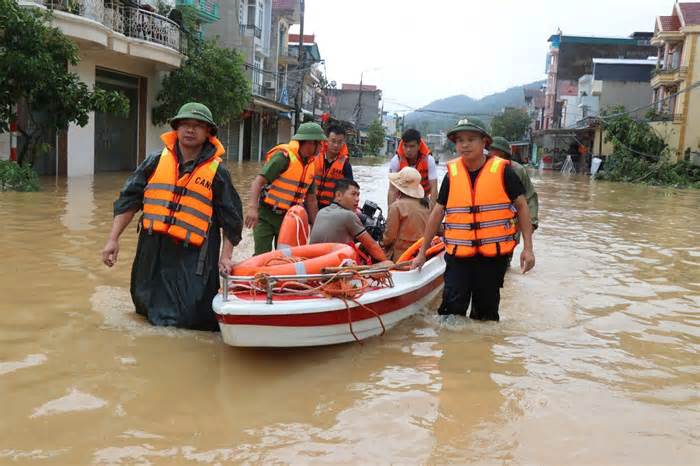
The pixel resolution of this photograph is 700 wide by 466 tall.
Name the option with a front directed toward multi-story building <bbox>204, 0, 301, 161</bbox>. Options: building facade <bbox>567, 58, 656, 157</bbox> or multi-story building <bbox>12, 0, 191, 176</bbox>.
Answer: the building facade

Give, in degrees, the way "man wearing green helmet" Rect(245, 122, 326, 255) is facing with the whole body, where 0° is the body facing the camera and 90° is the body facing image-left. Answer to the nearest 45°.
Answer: approximately 315°

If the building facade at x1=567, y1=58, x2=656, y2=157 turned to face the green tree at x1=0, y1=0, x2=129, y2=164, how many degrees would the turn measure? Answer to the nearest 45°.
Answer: approximately 45° to its left

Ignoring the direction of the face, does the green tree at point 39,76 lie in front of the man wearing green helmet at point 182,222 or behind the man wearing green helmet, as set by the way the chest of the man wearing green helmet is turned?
behind

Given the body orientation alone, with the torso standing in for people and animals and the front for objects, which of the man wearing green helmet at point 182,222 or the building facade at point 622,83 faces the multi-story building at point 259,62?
the building facade

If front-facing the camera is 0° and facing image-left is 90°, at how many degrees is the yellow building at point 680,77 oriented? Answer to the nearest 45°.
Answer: approximately 45°

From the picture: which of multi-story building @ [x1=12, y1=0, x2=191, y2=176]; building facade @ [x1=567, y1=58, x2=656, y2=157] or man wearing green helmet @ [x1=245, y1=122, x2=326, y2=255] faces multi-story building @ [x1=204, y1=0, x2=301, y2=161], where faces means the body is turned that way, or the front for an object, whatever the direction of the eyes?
the building facade
